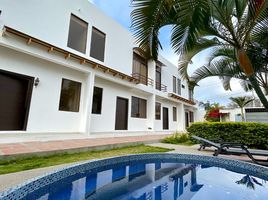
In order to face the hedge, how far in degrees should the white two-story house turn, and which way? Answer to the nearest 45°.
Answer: approximately 45° to its left

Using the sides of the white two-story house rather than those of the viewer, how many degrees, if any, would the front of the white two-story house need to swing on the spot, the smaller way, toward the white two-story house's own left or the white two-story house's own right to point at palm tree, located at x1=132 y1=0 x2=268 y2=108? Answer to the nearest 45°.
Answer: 0° — it already faces it

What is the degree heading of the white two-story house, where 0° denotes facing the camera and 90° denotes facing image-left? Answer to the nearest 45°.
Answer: approximately 315°
